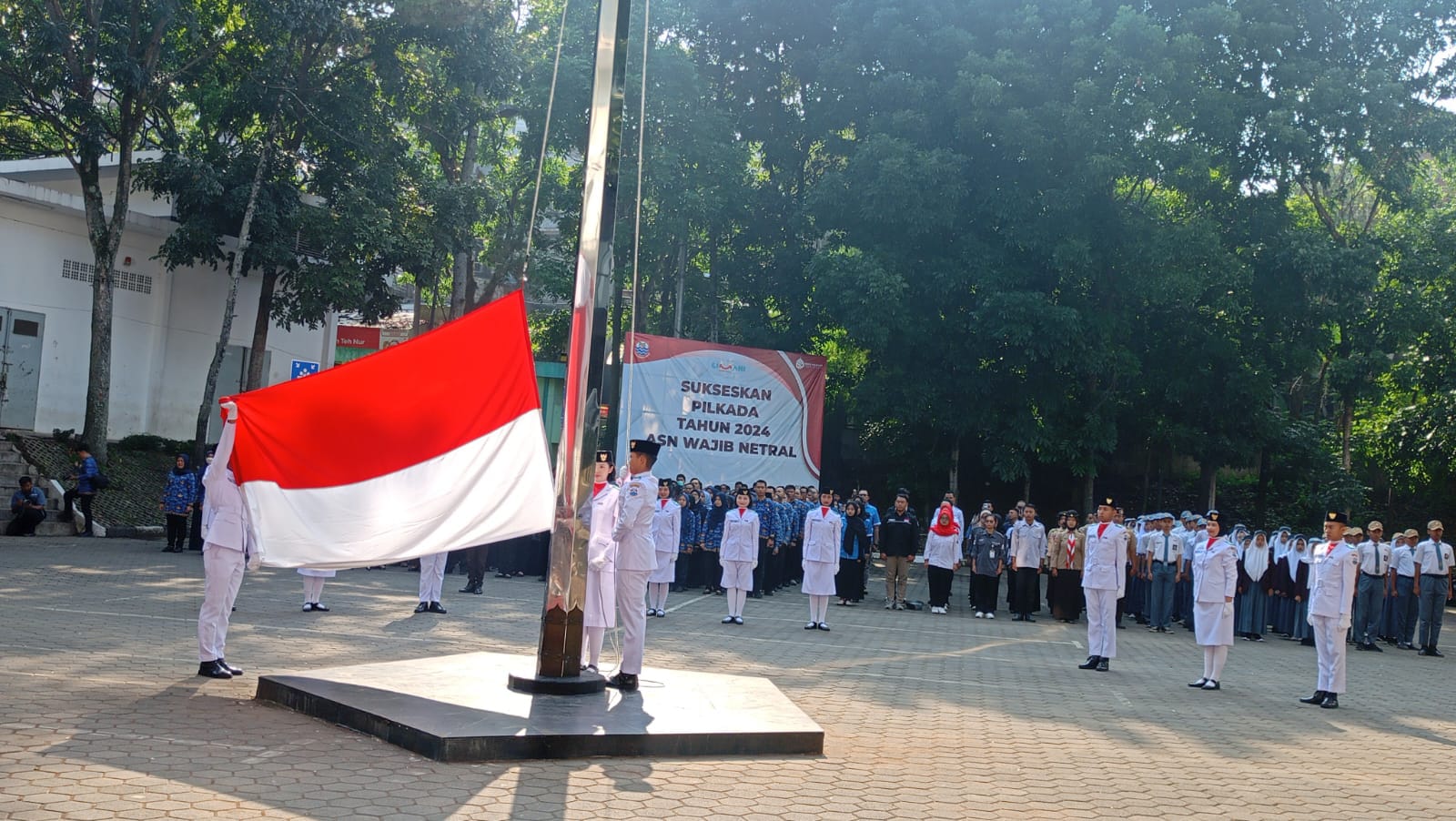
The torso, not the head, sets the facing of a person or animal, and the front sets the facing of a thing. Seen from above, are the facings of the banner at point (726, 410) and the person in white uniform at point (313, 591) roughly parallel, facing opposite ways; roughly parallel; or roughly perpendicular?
roughly parallel

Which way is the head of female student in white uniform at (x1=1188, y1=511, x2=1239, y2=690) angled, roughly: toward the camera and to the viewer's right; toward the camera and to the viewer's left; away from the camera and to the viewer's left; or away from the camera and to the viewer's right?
toward the camera and to the viewer's left

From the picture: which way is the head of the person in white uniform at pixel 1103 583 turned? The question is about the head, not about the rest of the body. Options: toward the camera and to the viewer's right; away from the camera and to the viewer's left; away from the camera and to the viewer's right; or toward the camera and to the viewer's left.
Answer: toward the camera and to the viewer's left

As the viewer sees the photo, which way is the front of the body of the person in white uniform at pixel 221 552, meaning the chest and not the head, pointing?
to the viewer's right

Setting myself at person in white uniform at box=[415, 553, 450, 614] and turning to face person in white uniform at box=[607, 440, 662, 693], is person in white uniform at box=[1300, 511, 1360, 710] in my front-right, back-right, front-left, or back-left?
front-left

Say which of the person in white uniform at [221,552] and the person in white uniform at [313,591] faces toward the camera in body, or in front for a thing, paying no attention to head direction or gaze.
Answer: the person in white uniform at [313,591]

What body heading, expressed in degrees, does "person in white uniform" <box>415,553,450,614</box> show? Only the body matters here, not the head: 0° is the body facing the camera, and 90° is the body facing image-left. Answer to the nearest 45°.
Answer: approximately 0°

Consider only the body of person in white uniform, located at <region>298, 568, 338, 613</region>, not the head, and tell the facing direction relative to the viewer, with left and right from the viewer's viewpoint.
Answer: facing the viewer

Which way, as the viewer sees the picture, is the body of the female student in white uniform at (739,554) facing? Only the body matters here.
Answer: toward the camera

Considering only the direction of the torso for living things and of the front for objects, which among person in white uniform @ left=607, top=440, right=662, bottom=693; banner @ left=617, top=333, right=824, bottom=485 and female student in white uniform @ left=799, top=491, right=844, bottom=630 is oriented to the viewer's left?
the person in white uniform

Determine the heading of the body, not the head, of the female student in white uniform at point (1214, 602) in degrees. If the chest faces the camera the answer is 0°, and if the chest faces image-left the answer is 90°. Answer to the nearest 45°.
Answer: approximately 45°

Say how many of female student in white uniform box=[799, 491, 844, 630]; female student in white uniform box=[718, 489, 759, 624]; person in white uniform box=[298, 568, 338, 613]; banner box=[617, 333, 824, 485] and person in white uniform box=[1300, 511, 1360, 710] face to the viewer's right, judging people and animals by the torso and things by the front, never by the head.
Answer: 0

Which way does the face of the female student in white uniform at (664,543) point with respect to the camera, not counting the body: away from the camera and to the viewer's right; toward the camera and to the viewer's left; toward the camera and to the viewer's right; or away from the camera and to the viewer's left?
toward the camera and to the viewer's left

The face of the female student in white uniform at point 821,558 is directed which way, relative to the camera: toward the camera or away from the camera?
toward the camera

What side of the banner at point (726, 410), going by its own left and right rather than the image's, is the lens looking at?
front

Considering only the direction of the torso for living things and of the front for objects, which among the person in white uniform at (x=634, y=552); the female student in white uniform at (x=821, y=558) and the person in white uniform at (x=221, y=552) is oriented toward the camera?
the female student in white uniform

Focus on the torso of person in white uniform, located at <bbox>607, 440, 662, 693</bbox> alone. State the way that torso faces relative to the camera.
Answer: to the viewer's left
